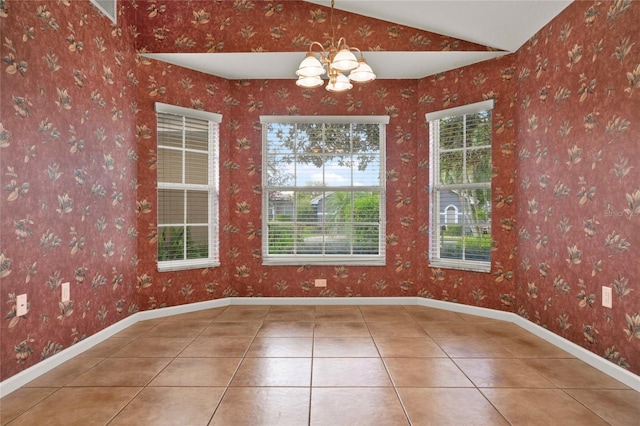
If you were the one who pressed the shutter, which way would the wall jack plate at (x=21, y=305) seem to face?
facing the viewer and to the right of the viewer

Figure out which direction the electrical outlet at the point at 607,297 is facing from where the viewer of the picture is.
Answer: facing the viewer and to the left of the viewer

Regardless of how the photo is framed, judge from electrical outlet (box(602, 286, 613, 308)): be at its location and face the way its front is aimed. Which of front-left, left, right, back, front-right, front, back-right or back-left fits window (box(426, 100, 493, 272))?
right

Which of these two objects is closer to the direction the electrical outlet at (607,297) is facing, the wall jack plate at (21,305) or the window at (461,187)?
the wall jack plate

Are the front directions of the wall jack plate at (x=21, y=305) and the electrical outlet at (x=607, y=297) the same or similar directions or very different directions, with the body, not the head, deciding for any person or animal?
very different directions

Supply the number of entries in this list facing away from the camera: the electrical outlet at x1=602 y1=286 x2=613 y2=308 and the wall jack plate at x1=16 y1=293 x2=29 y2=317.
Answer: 0

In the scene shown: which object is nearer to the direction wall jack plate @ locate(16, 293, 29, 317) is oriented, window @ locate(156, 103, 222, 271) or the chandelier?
the chandelier

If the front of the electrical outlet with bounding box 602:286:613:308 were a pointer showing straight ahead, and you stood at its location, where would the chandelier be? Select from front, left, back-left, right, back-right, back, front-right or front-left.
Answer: front

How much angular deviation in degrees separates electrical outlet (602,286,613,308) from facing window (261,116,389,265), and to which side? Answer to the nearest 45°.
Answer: approximately 45° to its right

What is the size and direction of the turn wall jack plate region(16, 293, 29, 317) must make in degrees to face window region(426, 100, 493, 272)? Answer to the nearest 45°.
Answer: approximately 45° to its left

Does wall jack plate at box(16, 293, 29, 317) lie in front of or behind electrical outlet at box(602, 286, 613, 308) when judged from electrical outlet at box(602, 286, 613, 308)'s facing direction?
in front

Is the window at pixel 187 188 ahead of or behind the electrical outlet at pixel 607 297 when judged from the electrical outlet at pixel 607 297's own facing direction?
ahead

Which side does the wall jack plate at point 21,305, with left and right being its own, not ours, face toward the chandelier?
front
